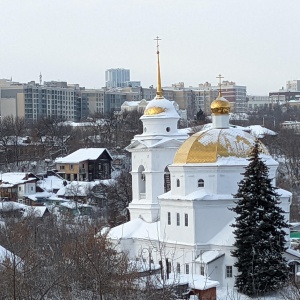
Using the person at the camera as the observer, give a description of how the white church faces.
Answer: facing away from the viewer and to the left of the viewer

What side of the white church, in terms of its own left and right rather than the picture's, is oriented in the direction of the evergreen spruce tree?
back
